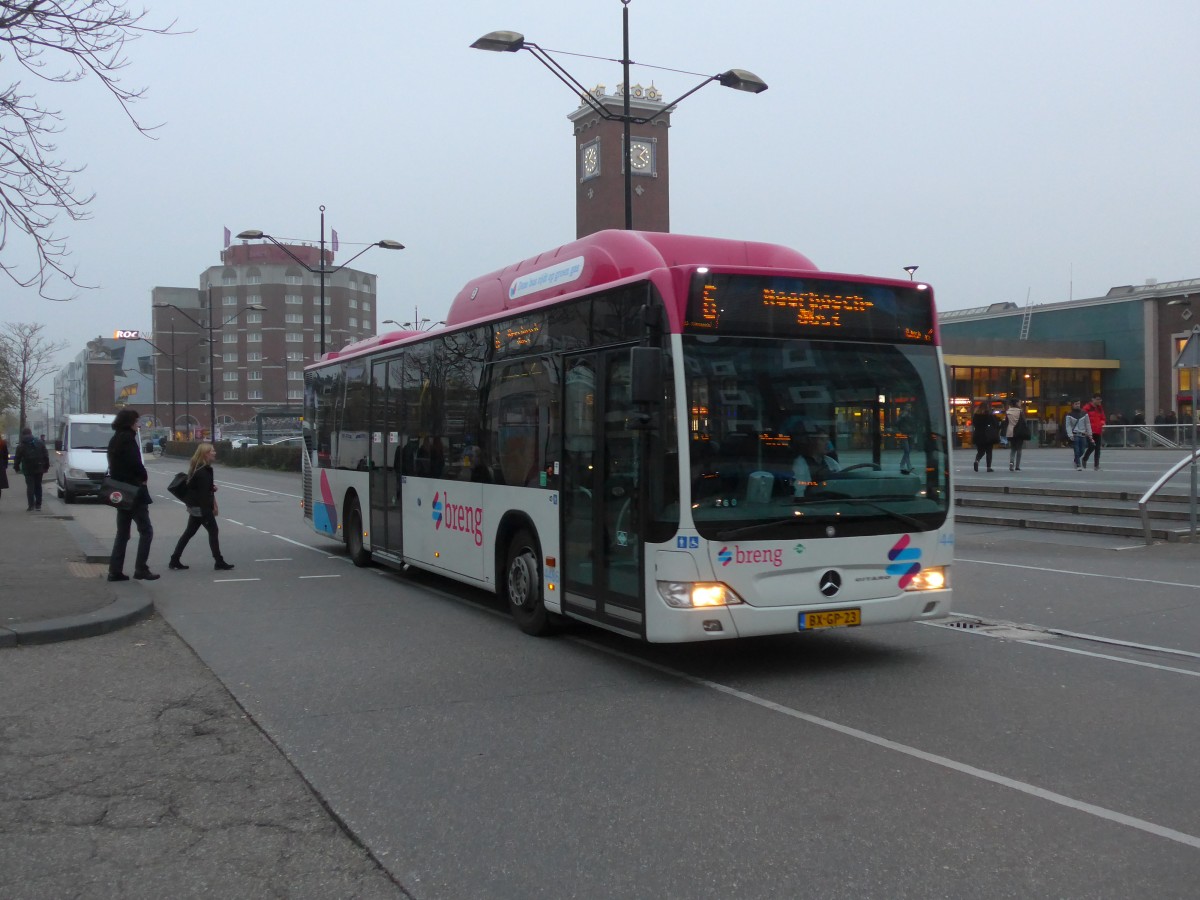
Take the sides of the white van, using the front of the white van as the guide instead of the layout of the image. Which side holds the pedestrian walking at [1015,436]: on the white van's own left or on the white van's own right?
on the white van's own left

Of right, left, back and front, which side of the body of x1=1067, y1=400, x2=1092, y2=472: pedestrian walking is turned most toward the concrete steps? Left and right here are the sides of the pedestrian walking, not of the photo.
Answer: front

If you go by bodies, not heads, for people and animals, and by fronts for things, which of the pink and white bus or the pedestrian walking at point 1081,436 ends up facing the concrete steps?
the pedestrian walking

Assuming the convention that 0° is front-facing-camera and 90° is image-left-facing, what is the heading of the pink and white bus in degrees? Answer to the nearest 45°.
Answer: approximately 315°

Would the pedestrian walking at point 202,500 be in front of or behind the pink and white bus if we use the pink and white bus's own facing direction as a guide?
behind

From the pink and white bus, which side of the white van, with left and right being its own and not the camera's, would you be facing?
front

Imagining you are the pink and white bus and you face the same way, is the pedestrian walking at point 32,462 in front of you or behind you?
behind

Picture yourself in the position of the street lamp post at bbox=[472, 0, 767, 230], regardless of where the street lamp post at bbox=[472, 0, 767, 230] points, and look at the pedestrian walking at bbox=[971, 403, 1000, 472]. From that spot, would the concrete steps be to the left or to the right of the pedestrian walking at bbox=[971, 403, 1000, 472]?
right

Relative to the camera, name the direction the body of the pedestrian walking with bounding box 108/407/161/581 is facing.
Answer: to the viewer's right

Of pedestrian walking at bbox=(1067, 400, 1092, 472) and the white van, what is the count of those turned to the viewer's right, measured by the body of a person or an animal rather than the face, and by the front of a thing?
0

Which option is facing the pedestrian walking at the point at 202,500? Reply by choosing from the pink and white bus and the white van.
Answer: the white van

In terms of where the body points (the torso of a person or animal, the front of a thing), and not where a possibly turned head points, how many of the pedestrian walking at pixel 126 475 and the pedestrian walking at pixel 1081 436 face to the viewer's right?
1
